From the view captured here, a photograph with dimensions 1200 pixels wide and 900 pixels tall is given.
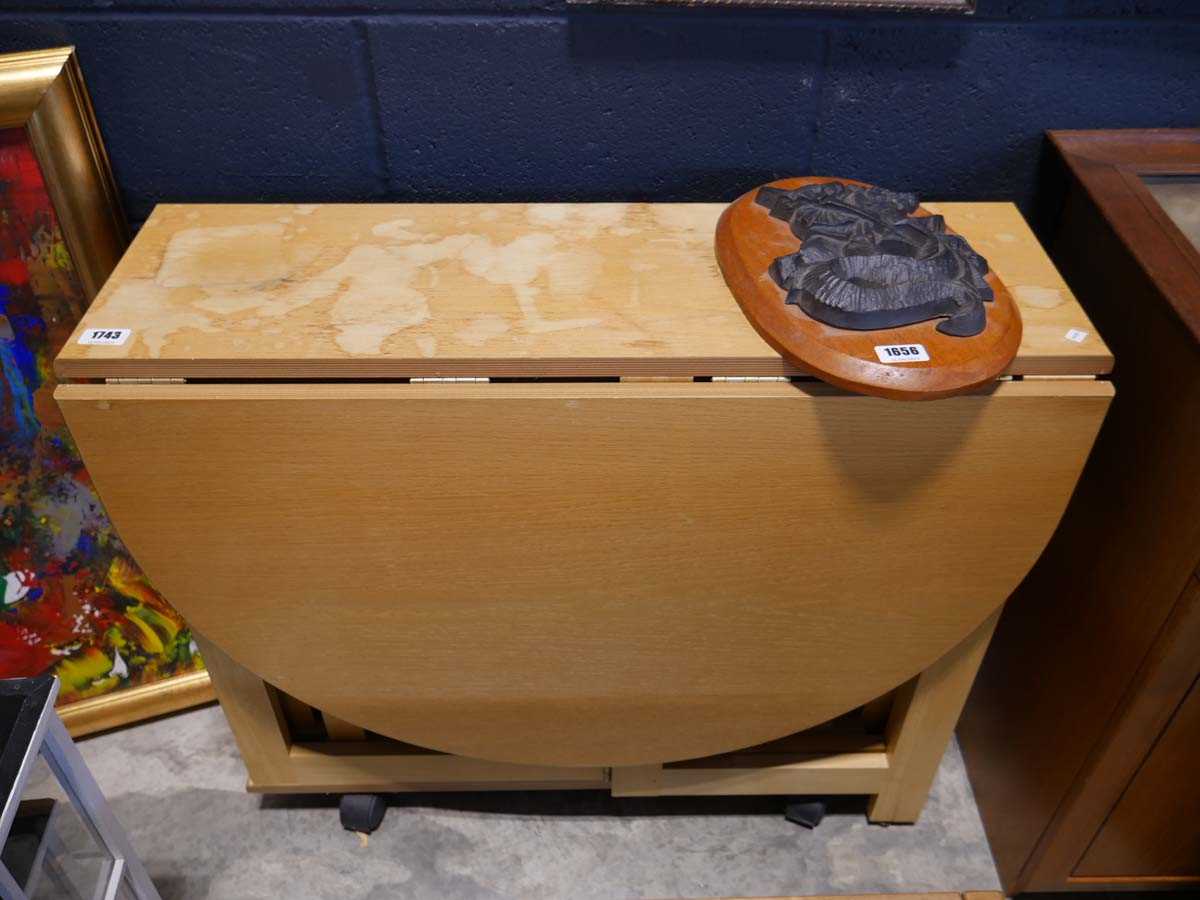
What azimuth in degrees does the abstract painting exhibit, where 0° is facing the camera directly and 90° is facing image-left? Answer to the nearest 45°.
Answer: approximately 315°
